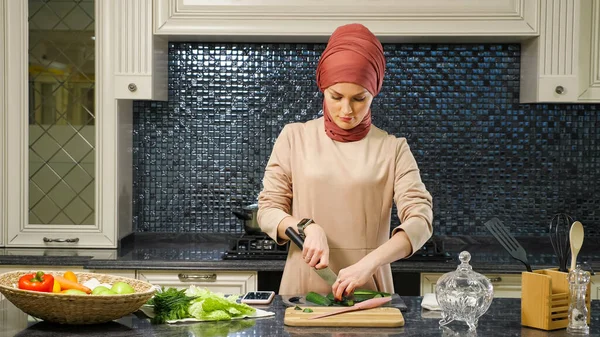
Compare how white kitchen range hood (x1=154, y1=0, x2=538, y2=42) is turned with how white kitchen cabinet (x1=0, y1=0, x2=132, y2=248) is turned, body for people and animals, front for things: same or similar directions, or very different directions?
same or similar directions

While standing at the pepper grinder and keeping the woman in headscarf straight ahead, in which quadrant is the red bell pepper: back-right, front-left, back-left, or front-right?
front-left

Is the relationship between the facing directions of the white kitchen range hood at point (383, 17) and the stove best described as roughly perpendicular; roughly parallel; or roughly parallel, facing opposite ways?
roughly parallel

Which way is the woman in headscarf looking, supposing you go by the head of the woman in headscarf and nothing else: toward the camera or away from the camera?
toward the camera

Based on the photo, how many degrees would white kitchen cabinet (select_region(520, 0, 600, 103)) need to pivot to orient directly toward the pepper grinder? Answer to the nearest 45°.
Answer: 0° — it already faces it

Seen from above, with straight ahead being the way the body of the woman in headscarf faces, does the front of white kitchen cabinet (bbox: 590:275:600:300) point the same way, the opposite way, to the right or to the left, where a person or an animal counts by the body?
the same way

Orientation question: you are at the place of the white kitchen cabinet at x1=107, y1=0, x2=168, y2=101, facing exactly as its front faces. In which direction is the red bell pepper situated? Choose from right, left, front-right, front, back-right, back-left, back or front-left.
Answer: front

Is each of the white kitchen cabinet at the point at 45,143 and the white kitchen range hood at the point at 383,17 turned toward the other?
no

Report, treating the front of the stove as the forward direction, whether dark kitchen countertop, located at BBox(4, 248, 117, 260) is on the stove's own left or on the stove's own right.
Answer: on the stove's own right

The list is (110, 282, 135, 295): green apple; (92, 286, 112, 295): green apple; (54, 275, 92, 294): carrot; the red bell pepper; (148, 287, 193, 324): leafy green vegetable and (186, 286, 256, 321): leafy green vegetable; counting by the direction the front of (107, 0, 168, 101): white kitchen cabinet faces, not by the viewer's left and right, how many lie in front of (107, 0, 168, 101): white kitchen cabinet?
6

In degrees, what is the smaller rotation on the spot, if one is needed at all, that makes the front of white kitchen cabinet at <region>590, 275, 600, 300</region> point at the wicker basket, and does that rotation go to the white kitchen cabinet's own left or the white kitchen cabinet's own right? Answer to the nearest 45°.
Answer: approximately 45° to the white kitchen cabinet's own right

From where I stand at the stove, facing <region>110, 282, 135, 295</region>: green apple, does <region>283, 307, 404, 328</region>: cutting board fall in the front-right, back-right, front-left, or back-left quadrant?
front-left

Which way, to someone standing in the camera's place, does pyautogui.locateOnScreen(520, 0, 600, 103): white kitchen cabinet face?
facing the viewer

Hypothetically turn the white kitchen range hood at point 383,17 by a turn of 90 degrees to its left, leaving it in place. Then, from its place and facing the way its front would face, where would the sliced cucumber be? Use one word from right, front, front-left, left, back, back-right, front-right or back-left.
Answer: right

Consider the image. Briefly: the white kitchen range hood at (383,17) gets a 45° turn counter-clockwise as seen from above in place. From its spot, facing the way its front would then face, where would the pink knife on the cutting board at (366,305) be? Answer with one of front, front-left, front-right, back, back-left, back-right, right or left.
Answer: front-right

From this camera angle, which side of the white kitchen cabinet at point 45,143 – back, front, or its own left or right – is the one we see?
front
